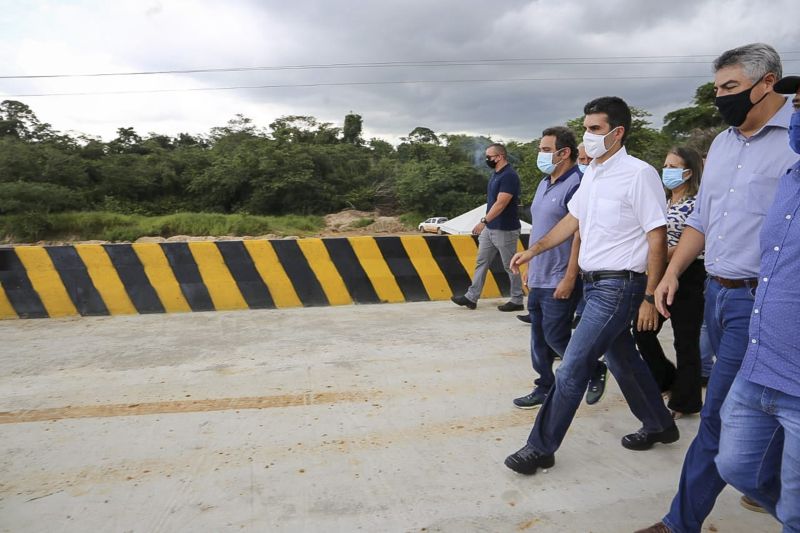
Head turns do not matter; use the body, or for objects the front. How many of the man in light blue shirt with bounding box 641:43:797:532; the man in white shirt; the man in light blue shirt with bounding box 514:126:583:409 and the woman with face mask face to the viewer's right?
0

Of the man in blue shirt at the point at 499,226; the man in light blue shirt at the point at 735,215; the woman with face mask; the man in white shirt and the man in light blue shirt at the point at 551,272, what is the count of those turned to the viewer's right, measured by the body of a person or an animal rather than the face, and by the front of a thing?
0

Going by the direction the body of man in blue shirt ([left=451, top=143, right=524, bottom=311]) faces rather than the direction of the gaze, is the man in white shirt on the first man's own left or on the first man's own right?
on the first man's own left

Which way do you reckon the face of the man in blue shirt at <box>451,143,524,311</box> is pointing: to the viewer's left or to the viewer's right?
to the viewer's left

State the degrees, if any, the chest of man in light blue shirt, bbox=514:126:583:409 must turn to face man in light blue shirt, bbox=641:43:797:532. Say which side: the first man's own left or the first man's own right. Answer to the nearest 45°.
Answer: approximately 90° to the first man's own left

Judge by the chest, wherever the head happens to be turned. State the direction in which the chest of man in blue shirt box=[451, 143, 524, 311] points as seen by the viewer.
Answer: to the viewer's left

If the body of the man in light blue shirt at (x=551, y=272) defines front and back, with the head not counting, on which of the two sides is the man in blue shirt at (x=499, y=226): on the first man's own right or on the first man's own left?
on the first man's own right

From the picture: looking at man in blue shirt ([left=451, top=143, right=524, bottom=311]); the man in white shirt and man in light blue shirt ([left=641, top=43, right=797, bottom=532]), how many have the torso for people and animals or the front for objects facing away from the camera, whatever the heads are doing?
0

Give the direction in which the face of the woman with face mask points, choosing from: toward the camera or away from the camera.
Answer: toward the camera

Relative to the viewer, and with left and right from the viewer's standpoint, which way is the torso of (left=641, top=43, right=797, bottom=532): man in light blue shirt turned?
facing the viewer and to the left of the viewer

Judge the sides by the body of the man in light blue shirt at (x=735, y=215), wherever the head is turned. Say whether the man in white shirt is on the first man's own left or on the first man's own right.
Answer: on the first man's own right

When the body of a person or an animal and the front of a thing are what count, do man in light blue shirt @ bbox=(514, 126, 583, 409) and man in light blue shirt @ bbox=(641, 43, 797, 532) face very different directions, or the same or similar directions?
same or similar directions
